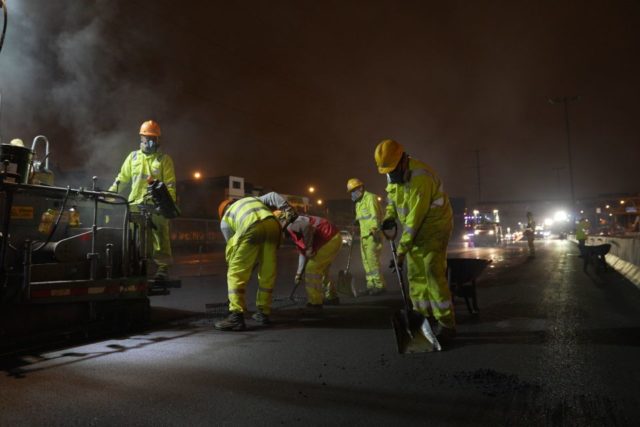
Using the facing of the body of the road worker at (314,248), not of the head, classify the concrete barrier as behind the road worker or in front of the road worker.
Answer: behind

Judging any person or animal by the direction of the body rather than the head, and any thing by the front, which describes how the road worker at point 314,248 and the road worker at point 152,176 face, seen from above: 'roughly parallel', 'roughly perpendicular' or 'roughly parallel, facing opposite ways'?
roughly perpendicular

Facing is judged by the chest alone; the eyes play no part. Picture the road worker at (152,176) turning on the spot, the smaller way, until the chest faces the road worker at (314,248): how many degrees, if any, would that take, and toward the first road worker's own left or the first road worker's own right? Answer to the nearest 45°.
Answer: approximately 90° to the first road worker's own left

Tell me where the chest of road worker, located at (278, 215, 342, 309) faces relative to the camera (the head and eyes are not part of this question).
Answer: to the viewer's left

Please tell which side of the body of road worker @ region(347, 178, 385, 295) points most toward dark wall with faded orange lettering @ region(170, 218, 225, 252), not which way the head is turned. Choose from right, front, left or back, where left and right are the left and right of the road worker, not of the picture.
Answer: right

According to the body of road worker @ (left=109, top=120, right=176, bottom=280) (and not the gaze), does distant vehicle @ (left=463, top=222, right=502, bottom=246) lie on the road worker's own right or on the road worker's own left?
on the road worker's own left

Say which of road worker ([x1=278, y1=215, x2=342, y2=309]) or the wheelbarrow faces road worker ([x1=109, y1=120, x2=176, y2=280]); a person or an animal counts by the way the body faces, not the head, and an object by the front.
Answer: road worker ([x1=278, y1=215, x2=342, y2=309])

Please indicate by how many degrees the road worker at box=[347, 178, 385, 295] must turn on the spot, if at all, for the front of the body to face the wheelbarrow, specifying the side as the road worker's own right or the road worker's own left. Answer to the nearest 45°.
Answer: approximately 90° to the road worker's own left

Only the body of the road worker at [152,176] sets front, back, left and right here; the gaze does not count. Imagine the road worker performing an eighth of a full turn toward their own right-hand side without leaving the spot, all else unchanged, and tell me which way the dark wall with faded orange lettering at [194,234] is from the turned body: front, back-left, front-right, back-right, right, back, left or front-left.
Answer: back-right

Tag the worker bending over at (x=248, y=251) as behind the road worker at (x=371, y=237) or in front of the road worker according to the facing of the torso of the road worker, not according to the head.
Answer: in front
